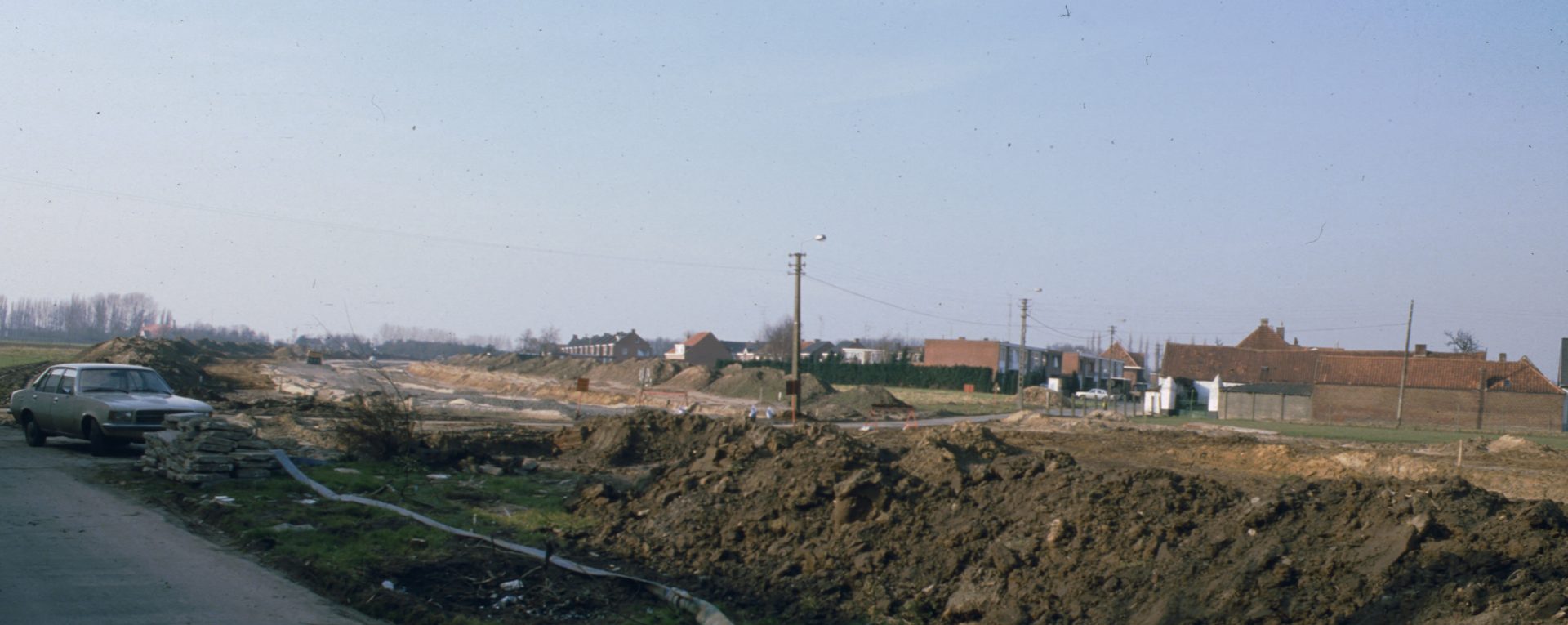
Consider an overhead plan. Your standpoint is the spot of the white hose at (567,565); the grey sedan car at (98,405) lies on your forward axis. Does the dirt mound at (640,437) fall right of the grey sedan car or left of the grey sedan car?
right

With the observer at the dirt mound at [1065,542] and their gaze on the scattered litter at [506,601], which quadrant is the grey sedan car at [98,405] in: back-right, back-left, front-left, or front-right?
front-right

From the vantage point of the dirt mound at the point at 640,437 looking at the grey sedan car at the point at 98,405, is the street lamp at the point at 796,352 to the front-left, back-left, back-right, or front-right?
back-right

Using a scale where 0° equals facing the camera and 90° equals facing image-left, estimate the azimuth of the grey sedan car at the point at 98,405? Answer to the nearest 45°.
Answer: approximately 315°

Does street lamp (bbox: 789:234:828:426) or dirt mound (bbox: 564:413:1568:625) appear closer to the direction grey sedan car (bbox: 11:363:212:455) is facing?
the dirt mound

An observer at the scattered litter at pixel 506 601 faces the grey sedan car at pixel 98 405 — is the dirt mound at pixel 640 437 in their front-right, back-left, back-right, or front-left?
front-right

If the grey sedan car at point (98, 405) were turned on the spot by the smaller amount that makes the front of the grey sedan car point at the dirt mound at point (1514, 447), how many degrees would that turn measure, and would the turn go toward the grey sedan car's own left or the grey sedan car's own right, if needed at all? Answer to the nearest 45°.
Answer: approximately 45° to the grey sedan car's own left

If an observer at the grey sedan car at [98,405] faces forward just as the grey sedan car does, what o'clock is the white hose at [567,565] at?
The white hose is roughly at 1 o'clock from the grey sedan car.

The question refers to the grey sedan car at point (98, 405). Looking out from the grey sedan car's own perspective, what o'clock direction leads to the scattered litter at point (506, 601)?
The scattered litter is roughly at 1 o'clock from the grey sedan car.

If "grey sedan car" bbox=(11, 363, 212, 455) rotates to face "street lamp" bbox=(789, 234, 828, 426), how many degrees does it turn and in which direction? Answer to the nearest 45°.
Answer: approximately 90° to its left

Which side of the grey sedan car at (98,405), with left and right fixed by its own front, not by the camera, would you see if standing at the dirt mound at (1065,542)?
front

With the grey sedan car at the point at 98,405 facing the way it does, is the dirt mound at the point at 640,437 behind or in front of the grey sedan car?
in front

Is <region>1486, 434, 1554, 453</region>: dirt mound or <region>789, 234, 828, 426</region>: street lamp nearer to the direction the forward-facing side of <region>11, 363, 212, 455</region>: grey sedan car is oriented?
the dirt mound
